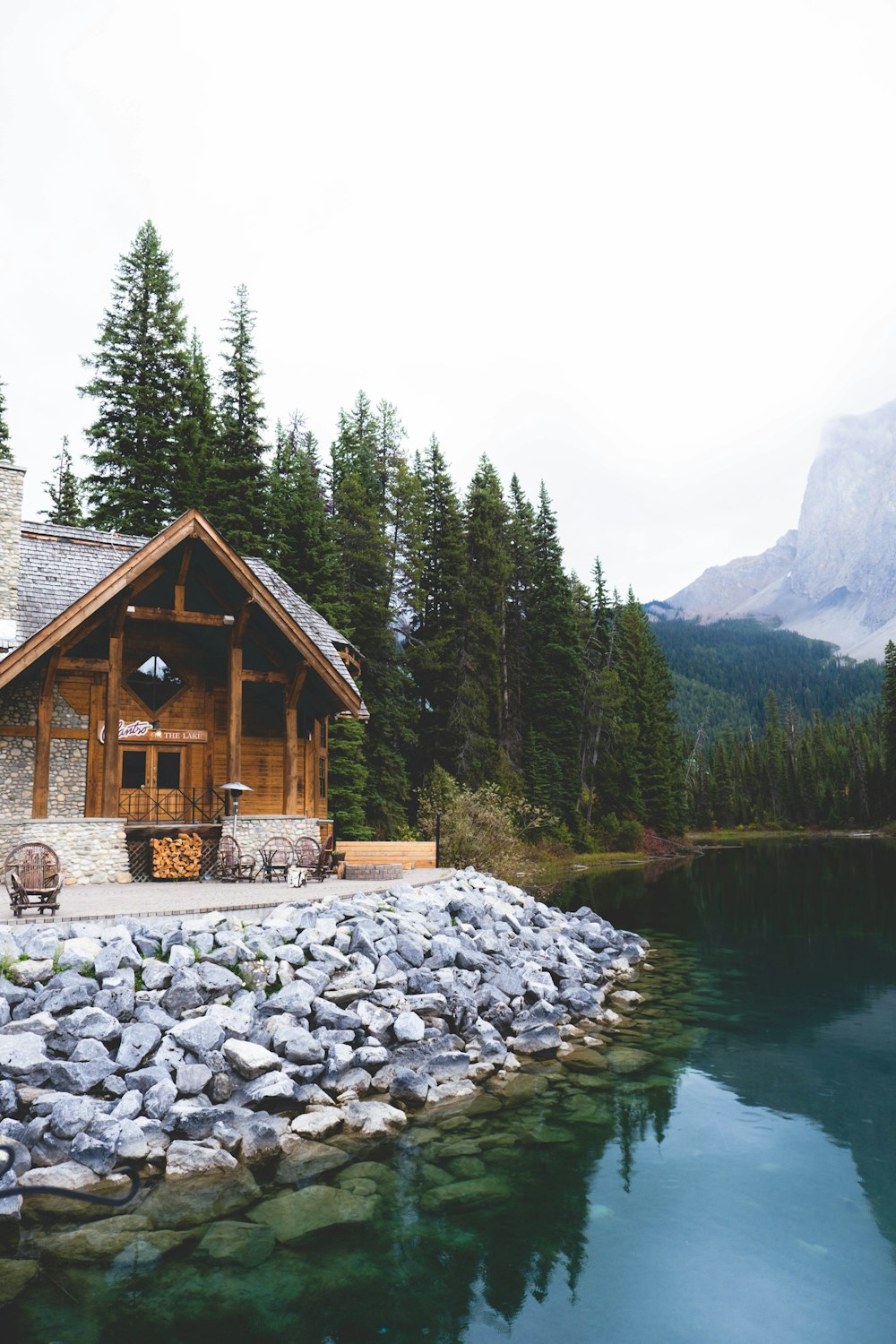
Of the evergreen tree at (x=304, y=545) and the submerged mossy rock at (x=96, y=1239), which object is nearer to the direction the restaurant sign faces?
the submerged mossy rock

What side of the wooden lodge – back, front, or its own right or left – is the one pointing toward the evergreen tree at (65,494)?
back

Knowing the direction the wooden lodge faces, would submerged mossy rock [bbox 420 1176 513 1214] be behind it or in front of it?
in front

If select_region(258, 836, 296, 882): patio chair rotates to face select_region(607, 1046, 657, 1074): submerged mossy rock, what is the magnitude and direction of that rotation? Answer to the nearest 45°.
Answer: approximately 45° to its left

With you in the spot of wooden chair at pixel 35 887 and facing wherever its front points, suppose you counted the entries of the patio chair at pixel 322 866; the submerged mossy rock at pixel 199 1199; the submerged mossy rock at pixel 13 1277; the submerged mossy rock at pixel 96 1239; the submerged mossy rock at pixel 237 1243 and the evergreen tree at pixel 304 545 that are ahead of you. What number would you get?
4

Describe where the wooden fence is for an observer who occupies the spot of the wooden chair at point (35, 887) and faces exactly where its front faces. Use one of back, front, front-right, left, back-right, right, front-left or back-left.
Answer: back-left

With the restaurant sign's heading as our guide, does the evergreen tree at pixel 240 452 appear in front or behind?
behind

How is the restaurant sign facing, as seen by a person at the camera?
facing the viewer

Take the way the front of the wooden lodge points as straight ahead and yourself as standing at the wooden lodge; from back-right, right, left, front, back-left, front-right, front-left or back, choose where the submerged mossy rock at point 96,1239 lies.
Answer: front

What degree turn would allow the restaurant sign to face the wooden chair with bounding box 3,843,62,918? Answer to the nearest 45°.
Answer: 0° — it already faces it

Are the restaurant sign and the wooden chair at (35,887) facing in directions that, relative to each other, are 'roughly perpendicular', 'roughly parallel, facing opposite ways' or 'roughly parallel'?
roughly parallel

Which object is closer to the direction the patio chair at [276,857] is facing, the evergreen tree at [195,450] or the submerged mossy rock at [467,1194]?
the submerged mossy rock

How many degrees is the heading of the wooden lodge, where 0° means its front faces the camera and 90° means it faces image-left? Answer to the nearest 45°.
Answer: approximately 0°

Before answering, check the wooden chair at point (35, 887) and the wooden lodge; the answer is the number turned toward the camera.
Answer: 2

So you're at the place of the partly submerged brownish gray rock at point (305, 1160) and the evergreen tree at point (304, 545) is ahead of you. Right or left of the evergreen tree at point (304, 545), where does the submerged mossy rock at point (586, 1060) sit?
right

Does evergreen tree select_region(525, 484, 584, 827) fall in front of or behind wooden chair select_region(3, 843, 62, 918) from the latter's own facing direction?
behind

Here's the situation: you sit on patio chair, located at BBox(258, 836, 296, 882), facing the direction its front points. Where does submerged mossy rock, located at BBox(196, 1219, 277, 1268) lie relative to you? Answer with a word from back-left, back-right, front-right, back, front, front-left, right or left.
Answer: front
